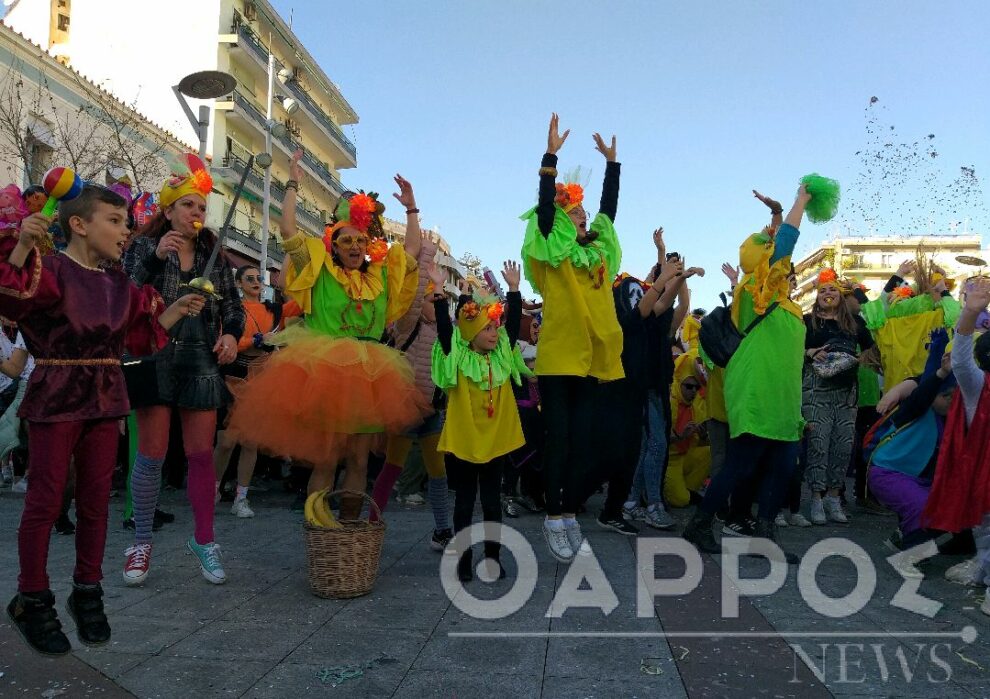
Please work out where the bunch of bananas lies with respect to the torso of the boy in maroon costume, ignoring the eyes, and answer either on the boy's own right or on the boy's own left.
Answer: on the boy's own left

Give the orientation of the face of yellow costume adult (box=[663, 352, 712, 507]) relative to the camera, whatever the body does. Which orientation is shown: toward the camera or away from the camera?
toward the camera

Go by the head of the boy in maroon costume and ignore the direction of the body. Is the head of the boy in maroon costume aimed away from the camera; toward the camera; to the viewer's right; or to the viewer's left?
to the viewer's right

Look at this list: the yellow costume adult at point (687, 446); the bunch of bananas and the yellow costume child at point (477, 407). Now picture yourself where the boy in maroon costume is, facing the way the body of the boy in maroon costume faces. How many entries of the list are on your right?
0

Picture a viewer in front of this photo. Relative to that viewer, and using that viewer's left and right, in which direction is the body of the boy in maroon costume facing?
facing the viewer and to the right of the viewer

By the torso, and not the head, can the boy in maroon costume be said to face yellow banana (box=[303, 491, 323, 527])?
no

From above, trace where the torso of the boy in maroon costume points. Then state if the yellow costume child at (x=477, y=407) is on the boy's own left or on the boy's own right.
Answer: on the boy's own left

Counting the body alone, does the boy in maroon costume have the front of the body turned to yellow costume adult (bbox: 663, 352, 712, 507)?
no
